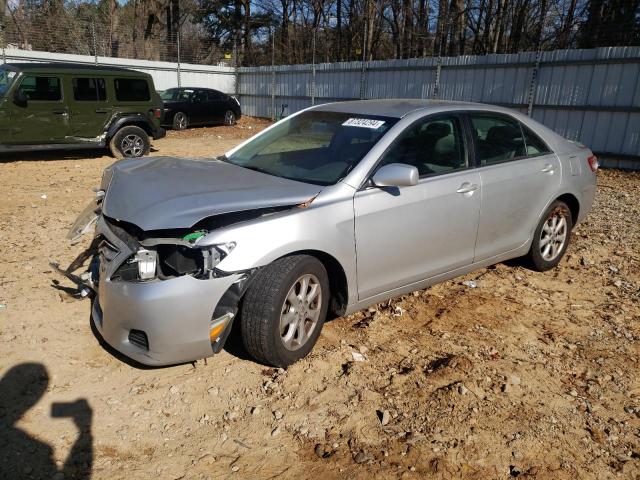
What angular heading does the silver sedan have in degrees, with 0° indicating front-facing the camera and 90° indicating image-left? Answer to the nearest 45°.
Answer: approximately 45°

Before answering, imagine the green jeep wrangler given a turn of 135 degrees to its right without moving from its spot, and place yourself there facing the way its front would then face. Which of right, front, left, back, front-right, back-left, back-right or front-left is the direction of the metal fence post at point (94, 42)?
front-left

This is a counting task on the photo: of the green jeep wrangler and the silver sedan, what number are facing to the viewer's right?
0

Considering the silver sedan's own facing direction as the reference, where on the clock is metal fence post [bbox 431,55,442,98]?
The metal fence post is roughly at 5 o'clock from the silver sedan.

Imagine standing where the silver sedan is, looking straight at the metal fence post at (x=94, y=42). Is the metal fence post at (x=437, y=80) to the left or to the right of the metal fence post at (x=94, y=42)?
right

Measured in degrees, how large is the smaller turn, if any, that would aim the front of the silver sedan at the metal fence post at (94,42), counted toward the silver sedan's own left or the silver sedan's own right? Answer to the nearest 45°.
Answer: approximately 90° to the silver sedan's own right

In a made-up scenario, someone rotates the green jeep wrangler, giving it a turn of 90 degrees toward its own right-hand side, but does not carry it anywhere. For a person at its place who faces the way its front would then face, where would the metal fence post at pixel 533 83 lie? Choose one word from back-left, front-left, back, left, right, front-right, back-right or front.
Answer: right

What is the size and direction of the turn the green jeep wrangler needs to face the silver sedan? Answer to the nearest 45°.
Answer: approximately 90° to its left

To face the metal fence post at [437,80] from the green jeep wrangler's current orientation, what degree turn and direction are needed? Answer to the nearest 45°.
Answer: approximately 180°
